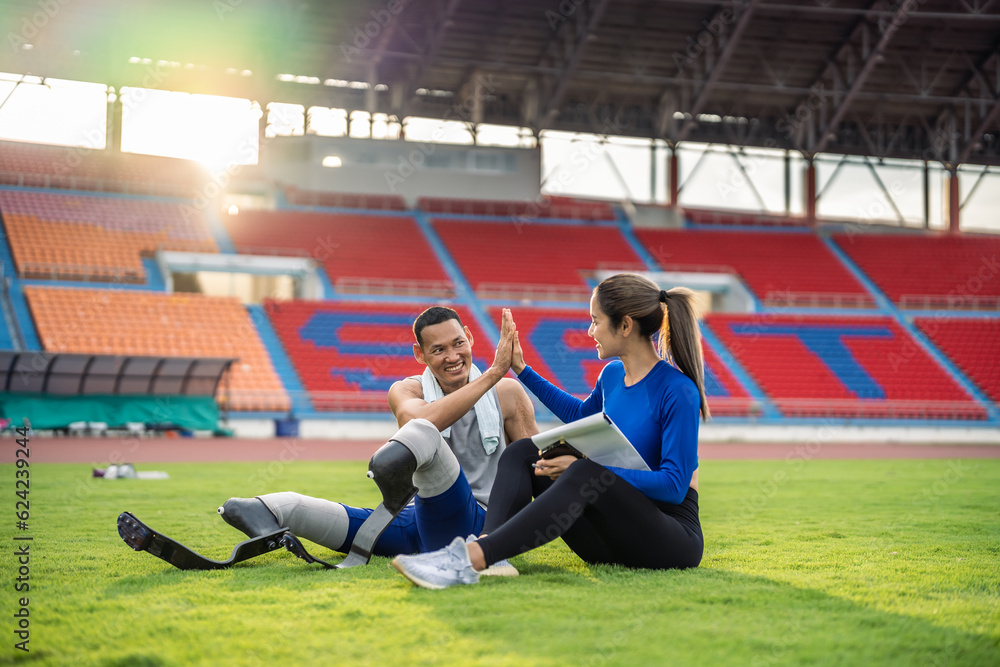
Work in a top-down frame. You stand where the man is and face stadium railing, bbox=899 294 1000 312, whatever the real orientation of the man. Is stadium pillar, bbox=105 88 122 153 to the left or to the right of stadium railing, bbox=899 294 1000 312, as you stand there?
left

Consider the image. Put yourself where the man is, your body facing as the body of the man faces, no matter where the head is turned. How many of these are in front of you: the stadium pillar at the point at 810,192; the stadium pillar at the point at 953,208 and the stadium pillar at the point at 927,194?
0

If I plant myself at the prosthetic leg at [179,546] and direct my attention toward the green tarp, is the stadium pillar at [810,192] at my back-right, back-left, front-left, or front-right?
front-right

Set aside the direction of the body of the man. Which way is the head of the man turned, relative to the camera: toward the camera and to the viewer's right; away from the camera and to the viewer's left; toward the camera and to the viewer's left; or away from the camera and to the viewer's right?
toward the camera and to the viewer's right

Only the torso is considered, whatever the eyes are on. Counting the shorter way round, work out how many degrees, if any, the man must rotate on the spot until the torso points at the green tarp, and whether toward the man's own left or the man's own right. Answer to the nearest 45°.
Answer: approximately 135° to the man's own right

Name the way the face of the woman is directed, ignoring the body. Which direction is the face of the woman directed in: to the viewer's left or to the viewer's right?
to the viewer's left
